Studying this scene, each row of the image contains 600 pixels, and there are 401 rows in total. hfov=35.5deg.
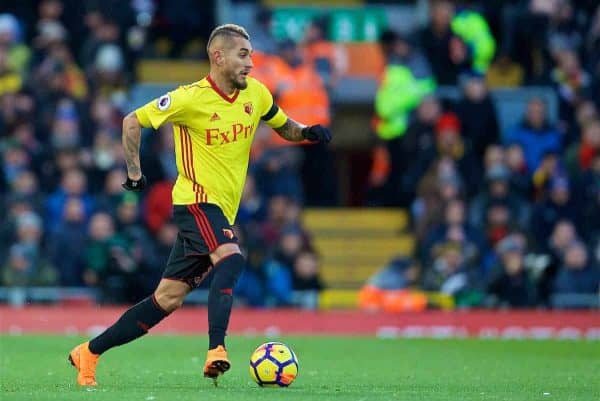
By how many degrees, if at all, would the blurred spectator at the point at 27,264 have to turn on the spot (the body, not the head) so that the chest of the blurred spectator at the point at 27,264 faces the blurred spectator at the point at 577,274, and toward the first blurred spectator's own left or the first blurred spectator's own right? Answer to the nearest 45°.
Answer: approximately 90° to the first blurred spectator's own left

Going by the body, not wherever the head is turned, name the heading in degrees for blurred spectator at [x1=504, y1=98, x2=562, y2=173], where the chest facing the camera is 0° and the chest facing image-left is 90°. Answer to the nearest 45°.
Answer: approximately 0°

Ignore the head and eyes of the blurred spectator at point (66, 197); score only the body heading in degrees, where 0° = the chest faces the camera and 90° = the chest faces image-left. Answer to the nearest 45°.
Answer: approximately 0°

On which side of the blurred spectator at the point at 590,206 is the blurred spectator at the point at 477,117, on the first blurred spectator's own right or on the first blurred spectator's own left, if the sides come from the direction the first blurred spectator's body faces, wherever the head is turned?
on the first blurred spectator's own right
